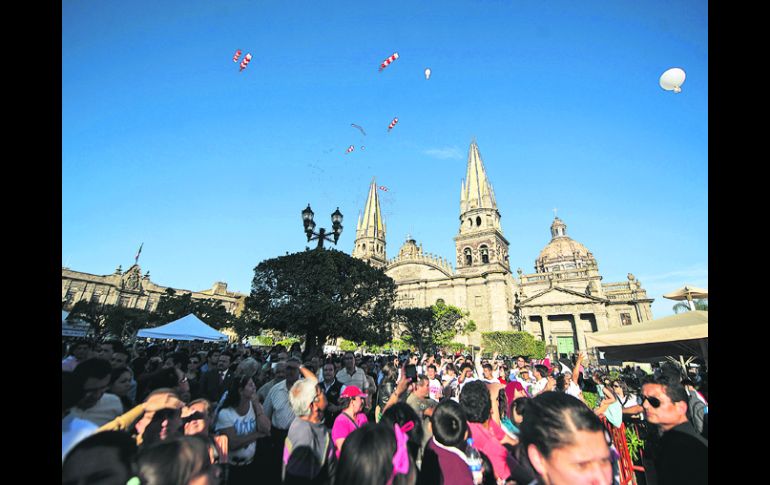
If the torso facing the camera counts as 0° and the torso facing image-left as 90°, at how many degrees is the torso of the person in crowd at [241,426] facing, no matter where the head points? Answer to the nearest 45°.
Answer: approximately 315°

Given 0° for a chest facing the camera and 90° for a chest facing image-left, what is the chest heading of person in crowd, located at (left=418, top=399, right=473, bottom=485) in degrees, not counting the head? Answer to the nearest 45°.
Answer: approximately 180°

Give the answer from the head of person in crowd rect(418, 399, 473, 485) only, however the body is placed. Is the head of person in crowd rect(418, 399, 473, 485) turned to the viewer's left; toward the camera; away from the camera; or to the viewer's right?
away from the camera

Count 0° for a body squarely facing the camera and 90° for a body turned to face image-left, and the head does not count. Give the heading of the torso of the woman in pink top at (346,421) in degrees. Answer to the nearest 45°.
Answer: approximately 315°

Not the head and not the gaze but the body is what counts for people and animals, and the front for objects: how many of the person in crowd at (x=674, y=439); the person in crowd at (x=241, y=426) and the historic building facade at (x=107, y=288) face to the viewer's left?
1

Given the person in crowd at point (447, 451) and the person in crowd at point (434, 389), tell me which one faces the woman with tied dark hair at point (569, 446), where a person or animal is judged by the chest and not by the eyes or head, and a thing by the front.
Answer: the person in crowd at point (434, 389)

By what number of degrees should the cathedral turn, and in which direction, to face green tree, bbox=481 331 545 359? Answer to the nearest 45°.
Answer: approximately 45° to its left

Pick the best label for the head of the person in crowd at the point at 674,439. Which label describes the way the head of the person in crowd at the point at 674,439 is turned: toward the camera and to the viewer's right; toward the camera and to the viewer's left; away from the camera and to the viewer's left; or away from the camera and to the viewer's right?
toward the camera and to the viewer's left
